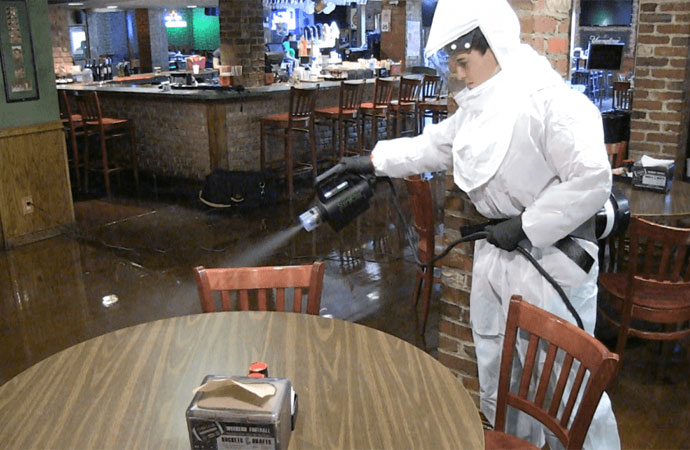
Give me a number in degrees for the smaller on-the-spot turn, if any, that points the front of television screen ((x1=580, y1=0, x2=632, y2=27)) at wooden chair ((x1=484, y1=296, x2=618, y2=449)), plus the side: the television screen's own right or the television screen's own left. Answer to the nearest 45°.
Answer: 0° — it already faces it

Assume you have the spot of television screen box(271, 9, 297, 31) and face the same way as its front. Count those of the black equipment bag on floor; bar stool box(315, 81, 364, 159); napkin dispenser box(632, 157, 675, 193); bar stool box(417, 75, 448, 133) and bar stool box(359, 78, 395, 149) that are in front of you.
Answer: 5

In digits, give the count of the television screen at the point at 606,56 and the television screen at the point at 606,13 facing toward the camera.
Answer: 2

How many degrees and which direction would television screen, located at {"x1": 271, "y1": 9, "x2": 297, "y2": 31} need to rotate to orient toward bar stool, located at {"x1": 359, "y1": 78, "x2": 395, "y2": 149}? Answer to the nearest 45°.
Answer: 0° — it already faces it

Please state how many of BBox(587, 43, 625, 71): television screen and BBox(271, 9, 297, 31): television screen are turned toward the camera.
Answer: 2

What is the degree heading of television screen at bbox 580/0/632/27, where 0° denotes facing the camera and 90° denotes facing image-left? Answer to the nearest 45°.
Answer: approximately 0°

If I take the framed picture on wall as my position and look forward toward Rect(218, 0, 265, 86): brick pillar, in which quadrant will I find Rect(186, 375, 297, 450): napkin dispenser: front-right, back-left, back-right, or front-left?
back-right

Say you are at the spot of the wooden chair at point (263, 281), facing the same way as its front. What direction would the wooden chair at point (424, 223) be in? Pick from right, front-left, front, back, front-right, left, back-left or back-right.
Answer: back-left

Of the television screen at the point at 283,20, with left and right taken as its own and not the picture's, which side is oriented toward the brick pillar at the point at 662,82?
front

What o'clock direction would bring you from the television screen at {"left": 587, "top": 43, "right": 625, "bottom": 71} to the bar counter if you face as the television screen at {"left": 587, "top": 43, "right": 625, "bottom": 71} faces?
The bar counter is roughly at 2 o'clock from the television screen.

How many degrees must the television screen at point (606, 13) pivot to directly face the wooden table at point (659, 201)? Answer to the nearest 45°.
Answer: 0° — it already faces it

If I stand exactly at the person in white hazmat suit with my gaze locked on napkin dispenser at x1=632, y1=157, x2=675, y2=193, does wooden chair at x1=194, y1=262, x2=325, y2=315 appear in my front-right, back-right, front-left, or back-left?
back-left

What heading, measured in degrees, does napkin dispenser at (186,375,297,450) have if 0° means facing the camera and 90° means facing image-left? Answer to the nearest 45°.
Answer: approximately 0°

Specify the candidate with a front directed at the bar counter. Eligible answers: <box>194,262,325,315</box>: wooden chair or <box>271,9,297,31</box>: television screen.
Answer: the television screen
